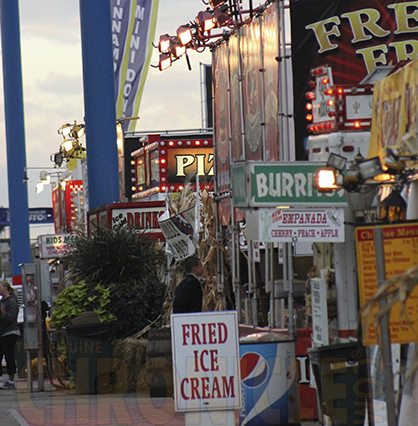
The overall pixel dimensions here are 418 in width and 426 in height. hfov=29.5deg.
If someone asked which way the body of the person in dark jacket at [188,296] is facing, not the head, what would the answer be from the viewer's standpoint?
to the viewer's right

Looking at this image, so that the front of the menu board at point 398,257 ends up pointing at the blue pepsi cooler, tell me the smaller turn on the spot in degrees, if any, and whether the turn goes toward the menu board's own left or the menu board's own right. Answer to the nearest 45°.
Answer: approximately 135° to the menu board's own right

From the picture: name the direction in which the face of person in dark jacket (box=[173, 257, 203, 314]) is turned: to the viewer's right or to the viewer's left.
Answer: to the viewer's right

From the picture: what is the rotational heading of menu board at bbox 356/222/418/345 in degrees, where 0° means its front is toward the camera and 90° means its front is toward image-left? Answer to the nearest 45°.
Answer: approximately 0°
